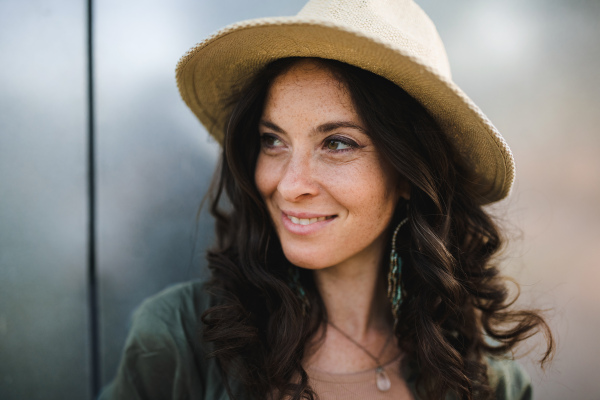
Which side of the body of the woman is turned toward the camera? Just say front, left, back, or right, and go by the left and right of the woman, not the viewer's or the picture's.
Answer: front

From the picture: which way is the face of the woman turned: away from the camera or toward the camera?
toward the camera
